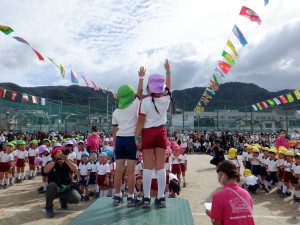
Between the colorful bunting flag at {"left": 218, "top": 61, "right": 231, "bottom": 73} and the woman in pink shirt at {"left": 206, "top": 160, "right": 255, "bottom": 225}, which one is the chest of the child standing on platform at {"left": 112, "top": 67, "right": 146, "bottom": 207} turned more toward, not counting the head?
the colorful bunting flag

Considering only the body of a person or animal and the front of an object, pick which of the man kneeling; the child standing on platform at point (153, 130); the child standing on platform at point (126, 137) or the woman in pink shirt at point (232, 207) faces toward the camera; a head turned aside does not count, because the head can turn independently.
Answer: the man kneeling

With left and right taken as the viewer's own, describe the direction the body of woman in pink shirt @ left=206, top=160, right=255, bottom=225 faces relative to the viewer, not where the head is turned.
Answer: facing away from the viewer and to the left of the viewer

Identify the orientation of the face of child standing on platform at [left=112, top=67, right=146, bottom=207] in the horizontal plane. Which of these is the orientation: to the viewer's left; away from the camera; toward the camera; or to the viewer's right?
away from the camera

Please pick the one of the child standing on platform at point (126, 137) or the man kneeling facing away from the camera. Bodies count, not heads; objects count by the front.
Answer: the child standing on platform

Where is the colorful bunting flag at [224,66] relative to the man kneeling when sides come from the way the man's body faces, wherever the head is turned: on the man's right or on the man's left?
on the man's left

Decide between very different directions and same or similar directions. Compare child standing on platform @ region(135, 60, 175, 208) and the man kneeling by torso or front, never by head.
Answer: very different directions

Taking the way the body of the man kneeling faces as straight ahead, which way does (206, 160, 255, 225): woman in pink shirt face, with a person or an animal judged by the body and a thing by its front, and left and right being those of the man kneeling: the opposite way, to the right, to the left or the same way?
the opposite way

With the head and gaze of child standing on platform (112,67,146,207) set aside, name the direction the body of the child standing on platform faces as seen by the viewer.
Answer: away from the camera

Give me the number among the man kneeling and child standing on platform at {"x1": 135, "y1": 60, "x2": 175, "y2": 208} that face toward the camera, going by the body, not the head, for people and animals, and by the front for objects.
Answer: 1

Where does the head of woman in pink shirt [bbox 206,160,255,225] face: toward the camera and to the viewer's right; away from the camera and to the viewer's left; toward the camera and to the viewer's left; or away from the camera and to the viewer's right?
away from the camera and to the viewer's left

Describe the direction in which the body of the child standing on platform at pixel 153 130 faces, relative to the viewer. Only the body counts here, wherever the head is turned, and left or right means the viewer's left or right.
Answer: facing away from the viewer

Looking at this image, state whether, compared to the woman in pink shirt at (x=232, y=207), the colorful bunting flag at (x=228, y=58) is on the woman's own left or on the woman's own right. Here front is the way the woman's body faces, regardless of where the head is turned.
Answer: on the woman's own right
